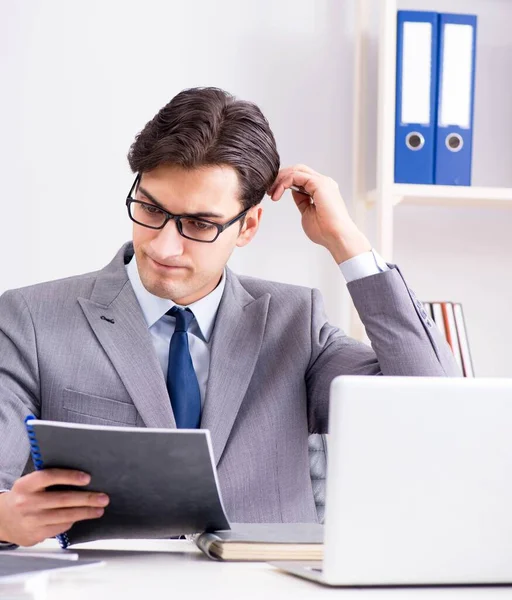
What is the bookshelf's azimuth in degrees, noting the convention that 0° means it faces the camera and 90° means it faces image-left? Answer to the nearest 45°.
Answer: approximately 0°

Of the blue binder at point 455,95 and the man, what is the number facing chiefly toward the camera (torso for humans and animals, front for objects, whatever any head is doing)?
2

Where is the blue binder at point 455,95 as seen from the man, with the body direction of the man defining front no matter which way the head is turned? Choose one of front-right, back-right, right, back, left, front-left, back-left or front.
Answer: back-left

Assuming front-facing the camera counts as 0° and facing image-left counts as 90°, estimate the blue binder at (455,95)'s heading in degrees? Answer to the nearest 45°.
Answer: approximately 0°

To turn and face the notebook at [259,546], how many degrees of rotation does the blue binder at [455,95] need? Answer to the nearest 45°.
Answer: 0° — it already faces it

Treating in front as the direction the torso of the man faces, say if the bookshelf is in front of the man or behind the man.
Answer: behind
